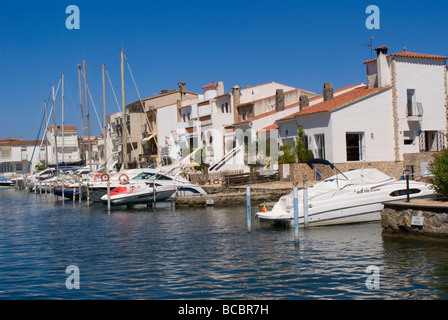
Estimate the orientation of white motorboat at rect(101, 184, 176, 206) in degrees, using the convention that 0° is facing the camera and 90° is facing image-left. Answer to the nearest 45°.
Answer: approximately 270°

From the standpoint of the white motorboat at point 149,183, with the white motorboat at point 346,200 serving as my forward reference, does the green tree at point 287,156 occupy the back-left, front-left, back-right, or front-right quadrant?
front-left

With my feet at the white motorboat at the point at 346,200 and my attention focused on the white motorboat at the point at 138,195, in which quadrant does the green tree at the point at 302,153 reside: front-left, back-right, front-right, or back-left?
front-right

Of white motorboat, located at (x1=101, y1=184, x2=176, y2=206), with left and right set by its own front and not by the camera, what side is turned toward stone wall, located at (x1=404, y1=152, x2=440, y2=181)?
front

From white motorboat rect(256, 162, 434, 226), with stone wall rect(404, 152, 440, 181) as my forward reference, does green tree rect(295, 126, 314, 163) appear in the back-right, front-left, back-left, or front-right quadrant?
front-left

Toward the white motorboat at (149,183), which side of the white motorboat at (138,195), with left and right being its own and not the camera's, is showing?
left

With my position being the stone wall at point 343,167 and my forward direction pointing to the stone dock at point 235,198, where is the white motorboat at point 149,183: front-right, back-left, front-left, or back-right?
front-right

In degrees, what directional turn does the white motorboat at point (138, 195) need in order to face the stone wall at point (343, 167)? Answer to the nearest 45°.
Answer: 0° — it already faces it
